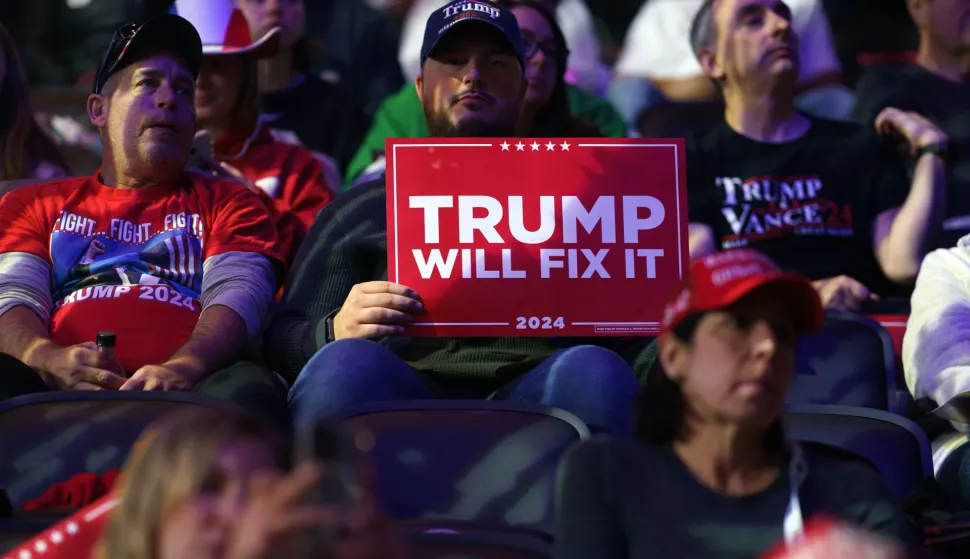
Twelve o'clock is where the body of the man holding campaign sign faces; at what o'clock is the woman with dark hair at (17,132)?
The woman with dark hair is roughly at 4 o'clock from the man holding campaign sign.

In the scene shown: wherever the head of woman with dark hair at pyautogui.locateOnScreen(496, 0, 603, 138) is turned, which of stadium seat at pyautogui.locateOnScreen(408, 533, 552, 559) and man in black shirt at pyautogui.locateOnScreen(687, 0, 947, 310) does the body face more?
the stadium seat

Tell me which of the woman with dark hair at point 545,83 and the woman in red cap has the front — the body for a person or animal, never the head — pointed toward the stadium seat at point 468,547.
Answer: the woman with dark hair

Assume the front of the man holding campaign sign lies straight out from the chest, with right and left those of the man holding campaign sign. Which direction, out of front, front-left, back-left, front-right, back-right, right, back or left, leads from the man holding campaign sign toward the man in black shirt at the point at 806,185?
back-left

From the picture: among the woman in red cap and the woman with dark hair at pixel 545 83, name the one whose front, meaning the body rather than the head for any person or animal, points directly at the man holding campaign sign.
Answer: the woman with dark hair

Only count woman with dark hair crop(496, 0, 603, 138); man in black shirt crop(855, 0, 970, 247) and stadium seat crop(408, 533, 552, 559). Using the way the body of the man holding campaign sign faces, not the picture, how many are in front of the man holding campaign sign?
1

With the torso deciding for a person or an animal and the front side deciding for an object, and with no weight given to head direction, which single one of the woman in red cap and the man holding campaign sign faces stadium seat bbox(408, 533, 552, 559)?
the man holding campaign sign

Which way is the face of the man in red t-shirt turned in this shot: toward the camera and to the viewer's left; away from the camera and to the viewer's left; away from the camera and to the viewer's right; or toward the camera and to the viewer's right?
toward the camera and to the viewer's right

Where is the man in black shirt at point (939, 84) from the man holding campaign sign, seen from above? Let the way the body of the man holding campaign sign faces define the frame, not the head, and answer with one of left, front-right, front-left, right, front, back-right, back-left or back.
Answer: back-left

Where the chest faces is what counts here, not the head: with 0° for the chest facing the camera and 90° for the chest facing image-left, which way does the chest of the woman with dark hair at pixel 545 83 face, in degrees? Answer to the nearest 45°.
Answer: approximately 0°

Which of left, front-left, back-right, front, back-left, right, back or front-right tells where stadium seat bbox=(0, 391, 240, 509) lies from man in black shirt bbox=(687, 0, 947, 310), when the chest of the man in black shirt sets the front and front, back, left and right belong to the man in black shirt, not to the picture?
front-right
